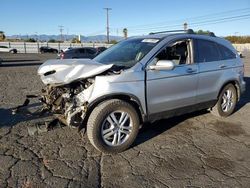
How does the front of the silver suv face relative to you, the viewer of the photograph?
facing the viewer and to the left of the viewer
